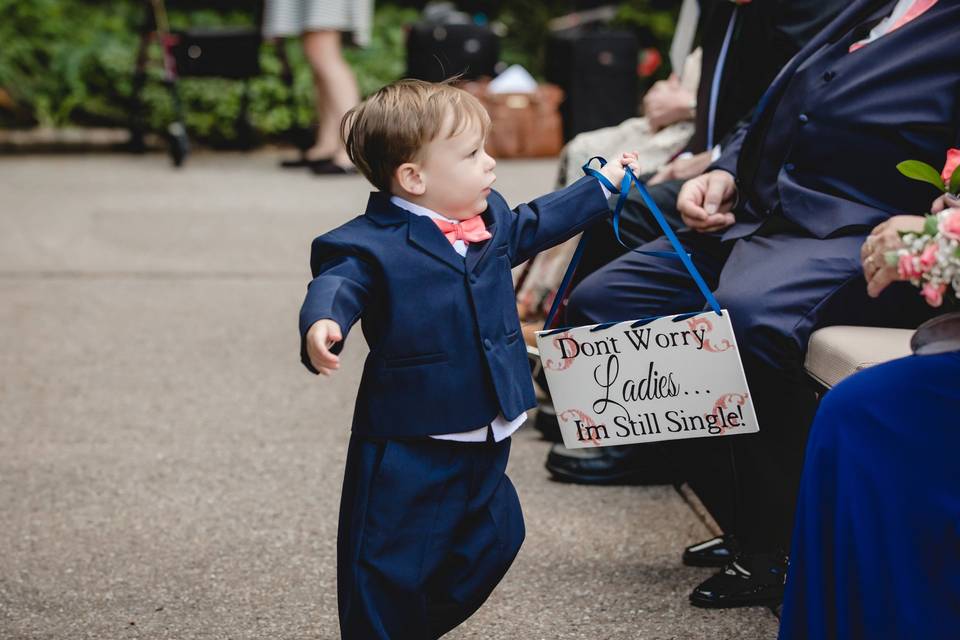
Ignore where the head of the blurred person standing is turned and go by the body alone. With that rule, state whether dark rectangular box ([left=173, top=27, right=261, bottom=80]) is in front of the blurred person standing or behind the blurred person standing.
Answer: in front

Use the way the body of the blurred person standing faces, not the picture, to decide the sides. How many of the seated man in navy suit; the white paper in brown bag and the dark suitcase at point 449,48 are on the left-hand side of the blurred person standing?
1

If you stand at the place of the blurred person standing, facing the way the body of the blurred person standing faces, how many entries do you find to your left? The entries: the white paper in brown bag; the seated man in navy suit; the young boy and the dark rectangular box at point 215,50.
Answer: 2

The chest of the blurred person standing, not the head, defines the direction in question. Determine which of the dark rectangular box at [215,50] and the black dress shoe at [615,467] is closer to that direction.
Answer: the dark rectangular box

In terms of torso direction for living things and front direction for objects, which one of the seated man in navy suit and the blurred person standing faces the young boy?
the seated man in navy suit

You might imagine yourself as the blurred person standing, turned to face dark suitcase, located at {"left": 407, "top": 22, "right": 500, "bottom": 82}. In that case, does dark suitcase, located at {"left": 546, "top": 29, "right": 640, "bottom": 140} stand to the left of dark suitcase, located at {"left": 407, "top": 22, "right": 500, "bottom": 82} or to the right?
right

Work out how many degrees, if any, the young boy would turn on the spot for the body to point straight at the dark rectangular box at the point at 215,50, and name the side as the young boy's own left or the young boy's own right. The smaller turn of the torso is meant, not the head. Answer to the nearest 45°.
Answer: approximately 135° to the young boy's own left

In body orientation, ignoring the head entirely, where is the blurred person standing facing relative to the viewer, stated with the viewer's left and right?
facing to the left of the viewer

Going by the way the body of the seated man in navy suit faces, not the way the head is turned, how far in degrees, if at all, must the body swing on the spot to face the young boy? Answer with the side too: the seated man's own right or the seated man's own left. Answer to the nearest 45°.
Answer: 0° — they already face them

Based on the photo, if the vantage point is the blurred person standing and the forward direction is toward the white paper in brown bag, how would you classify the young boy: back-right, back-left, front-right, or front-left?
back-right

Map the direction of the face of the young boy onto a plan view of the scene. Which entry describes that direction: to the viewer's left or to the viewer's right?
to the viewer's right

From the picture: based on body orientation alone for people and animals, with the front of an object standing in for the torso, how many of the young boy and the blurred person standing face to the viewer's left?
1

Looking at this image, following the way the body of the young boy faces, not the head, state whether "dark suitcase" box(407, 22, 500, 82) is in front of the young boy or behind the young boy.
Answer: behind
